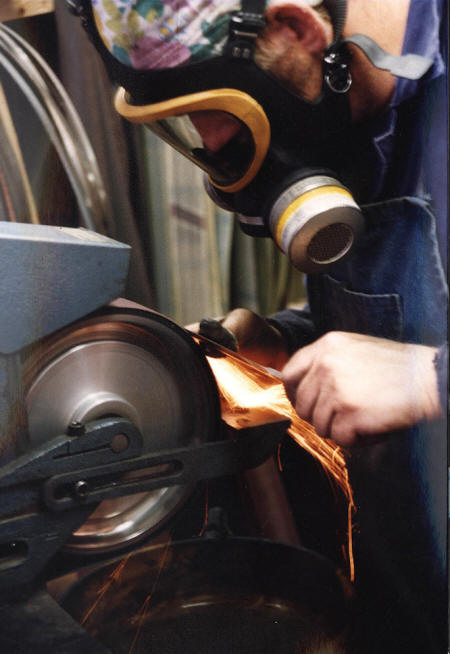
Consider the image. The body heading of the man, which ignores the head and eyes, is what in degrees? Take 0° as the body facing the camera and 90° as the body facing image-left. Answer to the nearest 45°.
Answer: approximately 90°
